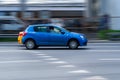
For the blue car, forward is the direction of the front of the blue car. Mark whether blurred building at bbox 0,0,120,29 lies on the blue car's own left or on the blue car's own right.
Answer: on the blue car's own left

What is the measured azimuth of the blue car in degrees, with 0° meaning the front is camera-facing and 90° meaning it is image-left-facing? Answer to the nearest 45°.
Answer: approximately 270°
